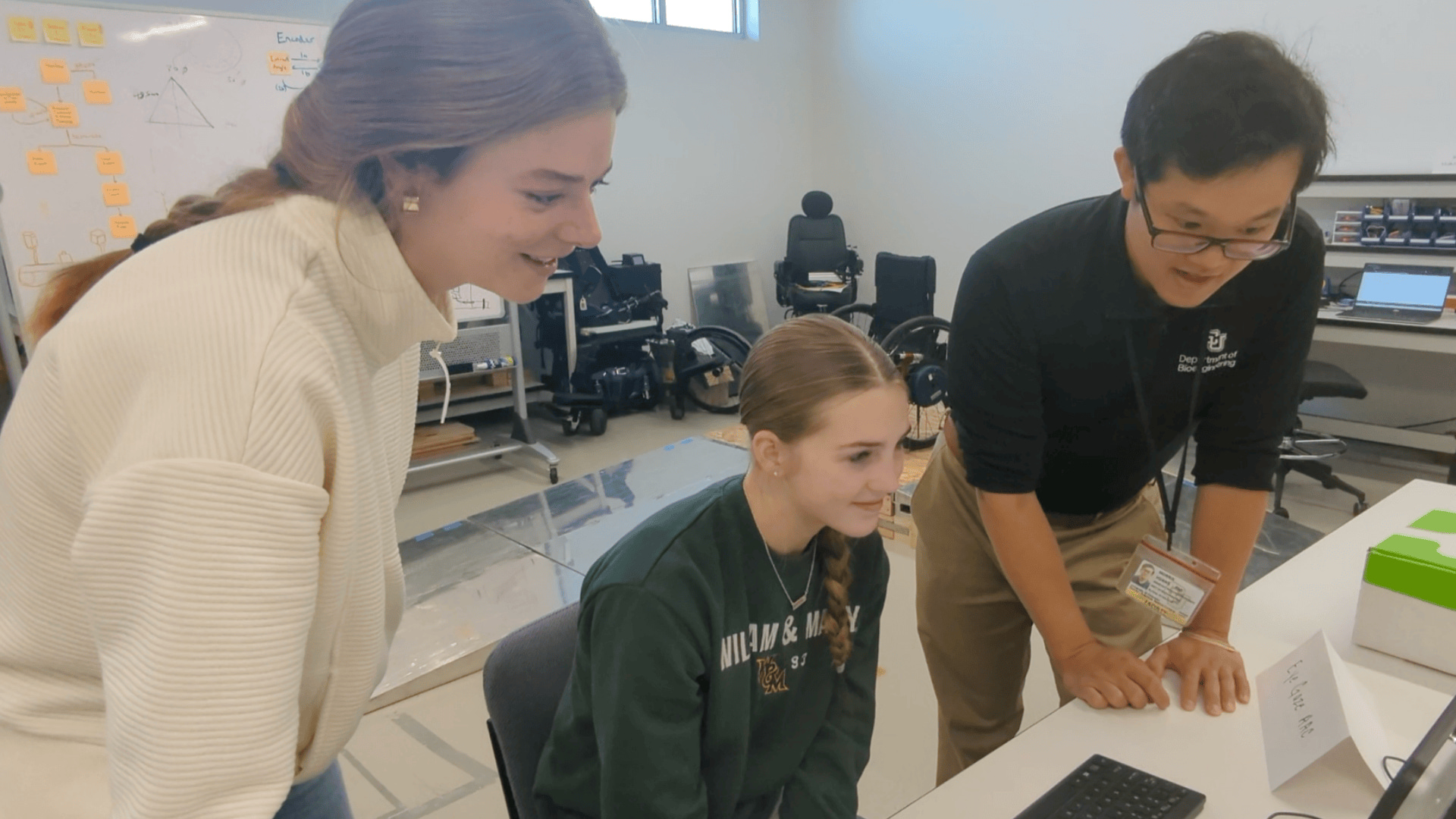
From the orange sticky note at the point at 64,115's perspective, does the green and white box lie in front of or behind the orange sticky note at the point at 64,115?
in front

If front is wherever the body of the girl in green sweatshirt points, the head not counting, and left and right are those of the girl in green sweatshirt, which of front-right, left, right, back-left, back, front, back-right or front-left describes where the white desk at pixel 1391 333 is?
left

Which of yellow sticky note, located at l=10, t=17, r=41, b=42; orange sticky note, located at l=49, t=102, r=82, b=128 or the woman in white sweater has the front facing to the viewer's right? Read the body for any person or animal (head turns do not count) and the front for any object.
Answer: the woman in white sweater

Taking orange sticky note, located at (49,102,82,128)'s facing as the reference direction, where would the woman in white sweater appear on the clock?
The woman in white sweater is roughly at 12 o'clock from the orange sticky note.

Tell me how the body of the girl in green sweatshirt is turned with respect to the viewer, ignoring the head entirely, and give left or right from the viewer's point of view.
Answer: facing the viewer and to the right of the viewer

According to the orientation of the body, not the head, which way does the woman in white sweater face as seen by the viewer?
to the viewer's right

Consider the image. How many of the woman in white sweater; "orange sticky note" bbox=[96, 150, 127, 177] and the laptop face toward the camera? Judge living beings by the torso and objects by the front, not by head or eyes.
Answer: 2

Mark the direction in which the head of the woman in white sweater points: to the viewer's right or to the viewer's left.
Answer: to the viewer's right
